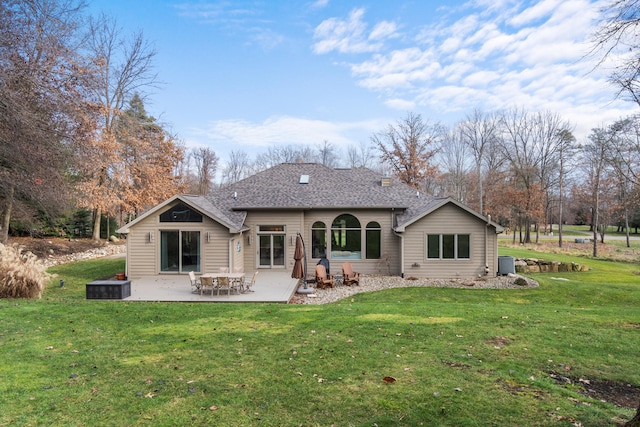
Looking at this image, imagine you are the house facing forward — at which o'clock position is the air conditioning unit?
The air conditioning unit is roughly at 3 o'clock from the house.

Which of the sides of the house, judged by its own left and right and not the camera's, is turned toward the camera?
back

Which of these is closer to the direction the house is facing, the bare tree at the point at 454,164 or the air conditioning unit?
the bare tree

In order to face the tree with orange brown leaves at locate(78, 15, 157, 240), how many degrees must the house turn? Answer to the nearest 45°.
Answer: approximately 45° to its left

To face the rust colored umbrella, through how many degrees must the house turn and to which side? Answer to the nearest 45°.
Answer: approximately 180°

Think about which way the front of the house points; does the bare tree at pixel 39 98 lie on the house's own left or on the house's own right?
on the house's own left

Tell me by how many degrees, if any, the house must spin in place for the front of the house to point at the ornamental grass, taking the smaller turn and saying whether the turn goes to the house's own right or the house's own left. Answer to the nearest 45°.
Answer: approximately 135° to the house's own left

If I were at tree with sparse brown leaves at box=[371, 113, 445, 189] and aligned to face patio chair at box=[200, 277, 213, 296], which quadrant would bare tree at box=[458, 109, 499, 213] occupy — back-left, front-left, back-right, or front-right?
back-left

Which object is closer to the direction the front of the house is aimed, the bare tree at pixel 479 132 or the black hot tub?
the bare tree
